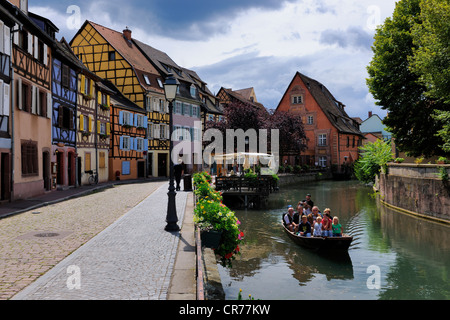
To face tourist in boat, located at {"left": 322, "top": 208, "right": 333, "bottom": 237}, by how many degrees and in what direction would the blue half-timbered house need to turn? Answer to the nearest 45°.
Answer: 0° — it already faces them

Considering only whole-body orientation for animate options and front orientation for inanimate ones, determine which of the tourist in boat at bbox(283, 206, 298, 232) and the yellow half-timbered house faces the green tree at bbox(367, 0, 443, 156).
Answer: the yellow half-timbered house

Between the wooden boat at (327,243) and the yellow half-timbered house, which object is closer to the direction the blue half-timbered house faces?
the wooden boat

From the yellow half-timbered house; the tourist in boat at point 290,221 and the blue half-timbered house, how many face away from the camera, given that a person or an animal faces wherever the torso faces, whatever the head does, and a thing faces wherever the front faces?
0

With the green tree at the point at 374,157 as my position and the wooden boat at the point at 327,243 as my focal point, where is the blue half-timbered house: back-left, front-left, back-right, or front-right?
front-right

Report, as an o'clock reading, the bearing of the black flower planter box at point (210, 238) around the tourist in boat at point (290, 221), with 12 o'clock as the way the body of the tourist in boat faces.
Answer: The black flower planter box is roughly at 2 o'clock from the tourist in boat.

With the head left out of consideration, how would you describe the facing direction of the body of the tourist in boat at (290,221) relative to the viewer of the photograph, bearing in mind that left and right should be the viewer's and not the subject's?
facing the viewer and to the right of the viewer

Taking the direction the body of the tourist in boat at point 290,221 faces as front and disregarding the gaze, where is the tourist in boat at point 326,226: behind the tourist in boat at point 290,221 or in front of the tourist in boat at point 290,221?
in front

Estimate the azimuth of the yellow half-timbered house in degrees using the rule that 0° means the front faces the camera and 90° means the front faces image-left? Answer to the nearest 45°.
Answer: approximately 315°

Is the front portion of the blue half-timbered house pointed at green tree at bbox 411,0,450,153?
yes

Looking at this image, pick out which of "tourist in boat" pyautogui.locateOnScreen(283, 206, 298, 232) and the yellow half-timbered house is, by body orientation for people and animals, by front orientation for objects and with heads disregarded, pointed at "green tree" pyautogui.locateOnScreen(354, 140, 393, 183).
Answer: the yellow half-timbered house

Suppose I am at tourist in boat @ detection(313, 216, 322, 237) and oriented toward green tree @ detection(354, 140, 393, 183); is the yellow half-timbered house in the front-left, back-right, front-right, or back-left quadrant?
front-left

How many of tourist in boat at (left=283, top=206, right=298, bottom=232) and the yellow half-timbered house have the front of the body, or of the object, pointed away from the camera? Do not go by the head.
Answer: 0

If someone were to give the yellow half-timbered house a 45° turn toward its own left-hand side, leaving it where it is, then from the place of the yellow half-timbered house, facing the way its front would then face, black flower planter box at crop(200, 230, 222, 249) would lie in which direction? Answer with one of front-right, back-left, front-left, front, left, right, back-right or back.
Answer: right

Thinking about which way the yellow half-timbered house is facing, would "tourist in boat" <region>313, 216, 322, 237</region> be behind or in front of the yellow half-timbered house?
in front
